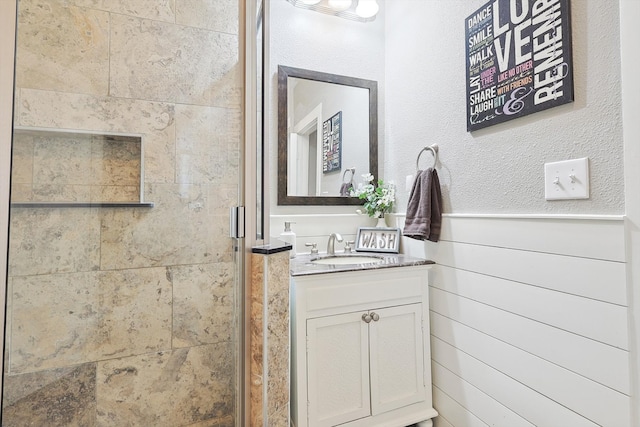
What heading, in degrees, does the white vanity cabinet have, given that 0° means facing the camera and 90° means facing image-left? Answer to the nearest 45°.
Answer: approximately 315°

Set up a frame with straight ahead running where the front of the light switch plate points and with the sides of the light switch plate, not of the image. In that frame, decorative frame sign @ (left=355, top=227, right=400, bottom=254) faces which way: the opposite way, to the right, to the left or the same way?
to the left

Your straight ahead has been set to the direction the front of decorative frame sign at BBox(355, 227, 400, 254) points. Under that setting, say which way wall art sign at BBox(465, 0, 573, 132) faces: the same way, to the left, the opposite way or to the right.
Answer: to the right

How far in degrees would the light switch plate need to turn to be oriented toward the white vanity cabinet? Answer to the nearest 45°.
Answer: approximately 45° to its right
